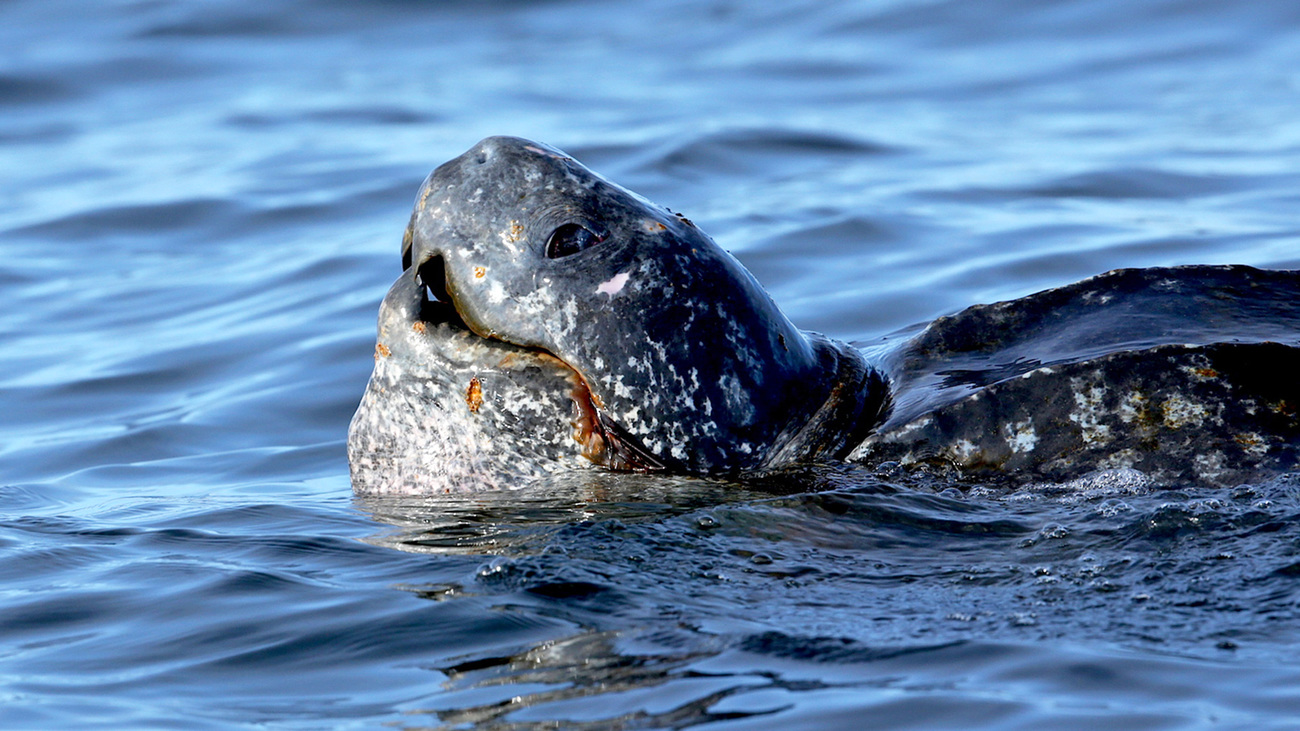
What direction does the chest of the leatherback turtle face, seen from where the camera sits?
to the viewer's left
